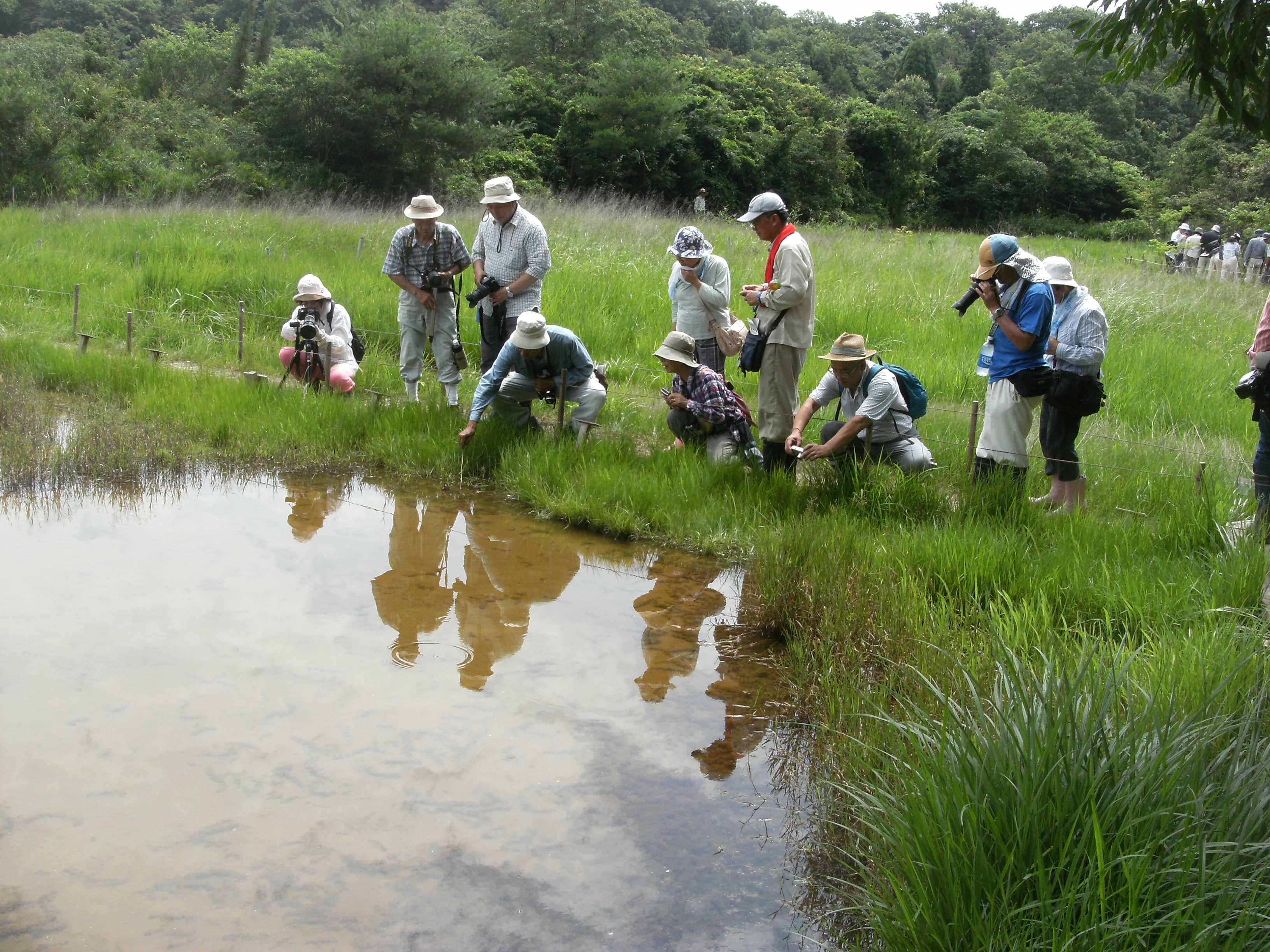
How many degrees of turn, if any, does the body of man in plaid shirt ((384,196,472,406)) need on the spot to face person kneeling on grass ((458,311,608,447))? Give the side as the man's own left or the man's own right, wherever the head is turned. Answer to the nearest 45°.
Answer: approximately 45° to the man's own left

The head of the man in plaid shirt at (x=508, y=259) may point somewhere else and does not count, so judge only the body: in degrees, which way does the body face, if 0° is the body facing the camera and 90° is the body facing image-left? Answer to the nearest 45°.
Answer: approximately 45°

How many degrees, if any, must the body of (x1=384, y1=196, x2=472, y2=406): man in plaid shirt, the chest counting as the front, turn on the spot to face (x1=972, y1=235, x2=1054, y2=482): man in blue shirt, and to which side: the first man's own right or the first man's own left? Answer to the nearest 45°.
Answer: approximately 45° to the first man's own left

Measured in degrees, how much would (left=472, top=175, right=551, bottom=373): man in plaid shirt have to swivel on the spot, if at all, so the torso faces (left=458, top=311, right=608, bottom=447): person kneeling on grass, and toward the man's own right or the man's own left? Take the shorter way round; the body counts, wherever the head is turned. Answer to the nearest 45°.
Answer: approximately 45° to the man's own left

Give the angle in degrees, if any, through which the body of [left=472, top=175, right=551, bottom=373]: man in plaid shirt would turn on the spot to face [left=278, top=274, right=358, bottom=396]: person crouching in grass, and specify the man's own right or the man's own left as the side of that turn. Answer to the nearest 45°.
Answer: approximately 90° to the man's own right

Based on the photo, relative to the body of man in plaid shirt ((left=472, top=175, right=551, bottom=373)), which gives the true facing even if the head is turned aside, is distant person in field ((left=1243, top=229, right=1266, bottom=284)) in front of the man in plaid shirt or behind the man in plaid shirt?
behind

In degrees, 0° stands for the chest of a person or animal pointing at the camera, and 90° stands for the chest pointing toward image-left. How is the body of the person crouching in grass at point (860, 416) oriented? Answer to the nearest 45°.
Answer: approximately 45°

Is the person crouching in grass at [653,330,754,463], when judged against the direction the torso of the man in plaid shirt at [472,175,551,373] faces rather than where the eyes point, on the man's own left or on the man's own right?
on the man's own left

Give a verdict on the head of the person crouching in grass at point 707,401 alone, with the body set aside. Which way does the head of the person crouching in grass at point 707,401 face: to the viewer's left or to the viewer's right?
to the viewer's left

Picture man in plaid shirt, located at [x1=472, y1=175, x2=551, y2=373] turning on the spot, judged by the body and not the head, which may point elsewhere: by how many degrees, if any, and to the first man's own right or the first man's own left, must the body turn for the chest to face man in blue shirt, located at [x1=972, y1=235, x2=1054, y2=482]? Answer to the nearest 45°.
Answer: approximately 90° to the first man's own left

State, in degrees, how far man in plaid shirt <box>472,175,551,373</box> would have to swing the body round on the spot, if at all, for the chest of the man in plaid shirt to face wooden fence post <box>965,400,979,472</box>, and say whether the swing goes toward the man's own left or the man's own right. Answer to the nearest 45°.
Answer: approximately 90° to the man's own left

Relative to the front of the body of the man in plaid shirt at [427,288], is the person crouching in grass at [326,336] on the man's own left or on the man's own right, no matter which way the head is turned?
on the man's own right
